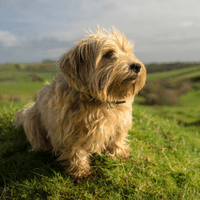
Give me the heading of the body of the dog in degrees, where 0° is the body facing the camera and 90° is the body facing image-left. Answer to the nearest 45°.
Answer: approximately 315°
